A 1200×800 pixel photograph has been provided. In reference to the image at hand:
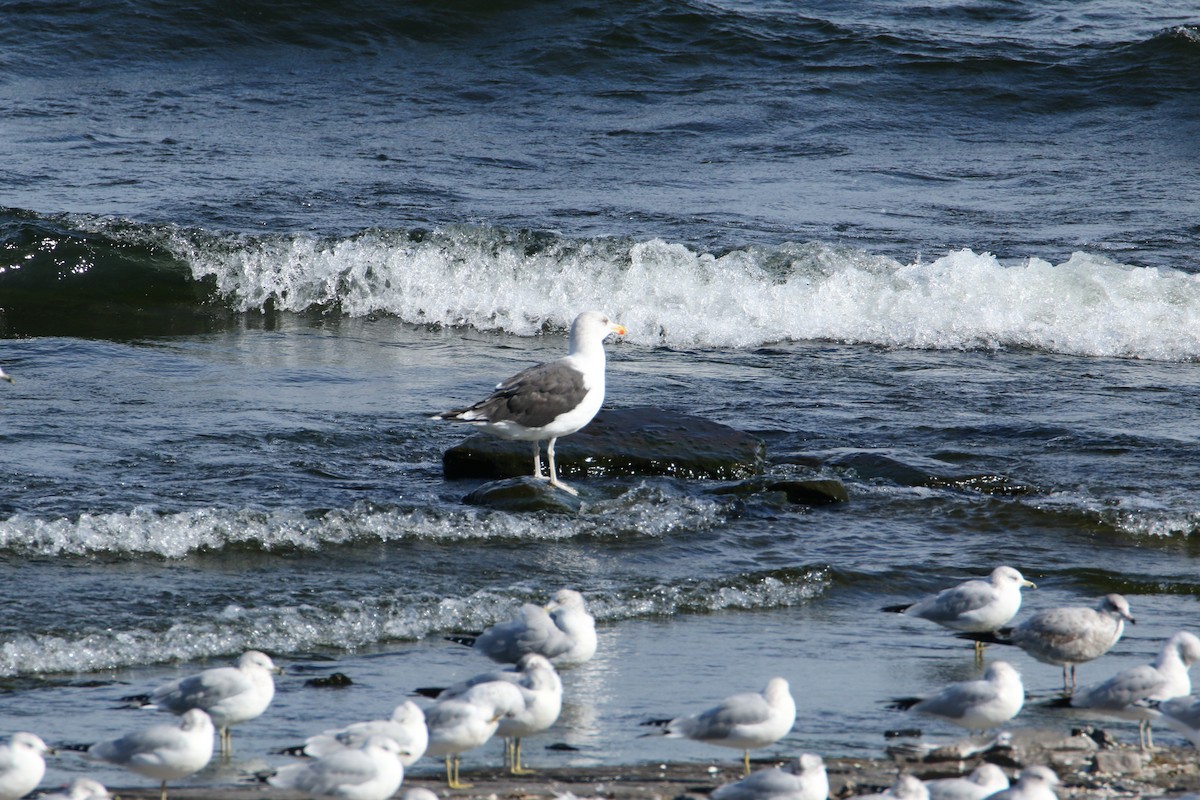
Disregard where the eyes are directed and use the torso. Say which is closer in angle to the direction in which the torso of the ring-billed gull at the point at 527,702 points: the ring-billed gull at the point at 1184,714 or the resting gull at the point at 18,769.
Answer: the ring-billed gull

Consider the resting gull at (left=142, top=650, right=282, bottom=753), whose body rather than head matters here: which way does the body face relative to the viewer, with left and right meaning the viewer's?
facing to the right of the viewer

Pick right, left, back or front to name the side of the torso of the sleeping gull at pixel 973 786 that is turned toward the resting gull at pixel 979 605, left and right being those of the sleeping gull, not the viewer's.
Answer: left

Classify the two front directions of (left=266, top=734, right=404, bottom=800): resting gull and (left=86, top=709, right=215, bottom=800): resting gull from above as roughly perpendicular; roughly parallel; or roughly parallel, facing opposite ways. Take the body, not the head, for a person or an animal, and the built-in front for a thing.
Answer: roughly parallel

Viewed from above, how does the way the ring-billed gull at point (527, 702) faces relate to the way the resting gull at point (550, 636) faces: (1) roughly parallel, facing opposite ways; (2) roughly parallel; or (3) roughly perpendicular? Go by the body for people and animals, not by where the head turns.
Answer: roughly parallel

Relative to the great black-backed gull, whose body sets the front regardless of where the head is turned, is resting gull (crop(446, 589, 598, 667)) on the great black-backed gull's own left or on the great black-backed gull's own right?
on the great black-backed gull's own right

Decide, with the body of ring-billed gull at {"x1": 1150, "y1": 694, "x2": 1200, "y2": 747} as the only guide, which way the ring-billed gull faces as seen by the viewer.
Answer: to the viewer's right

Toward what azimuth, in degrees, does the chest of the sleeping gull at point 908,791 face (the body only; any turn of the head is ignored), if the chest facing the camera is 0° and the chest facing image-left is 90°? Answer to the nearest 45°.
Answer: approximately 270°

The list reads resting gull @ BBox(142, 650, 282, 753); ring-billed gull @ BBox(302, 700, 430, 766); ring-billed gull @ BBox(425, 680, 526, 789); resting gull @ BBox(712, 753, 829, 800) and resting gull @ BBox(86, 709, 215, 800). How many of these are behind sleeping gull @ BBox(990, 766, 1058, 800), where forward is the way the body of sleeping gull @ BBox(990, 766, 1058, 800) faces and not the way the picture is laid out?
5

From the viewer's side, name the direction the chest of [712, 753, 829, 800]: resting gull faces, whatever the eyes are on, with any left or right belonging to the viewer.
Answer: facing to the right of the viewer

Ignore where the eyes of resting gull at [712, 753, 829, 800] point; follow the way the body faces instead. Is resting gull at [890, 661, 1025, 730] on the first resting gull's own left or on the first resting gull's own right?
on the first resting gull's own left

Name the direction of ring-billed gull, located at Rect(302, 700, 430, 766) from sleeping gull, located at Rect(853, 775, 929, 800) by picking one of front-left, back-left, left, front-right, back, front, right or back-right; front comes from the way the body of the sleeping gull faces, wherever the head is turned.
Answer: back

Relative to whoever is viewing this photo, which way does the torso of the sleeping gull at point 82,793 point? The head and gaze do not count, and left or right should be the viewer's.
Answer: facing to the right of the viewer

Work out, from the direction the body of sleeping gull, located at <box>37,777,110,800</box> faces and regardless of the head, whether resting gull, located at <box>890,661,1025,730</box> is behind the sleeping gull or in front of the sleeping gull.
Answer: in front

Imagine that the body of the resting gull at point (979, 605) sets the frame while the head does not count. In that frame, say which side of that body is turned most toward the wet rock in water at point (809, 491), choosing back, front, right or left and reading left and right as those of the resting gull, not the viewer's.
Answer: left

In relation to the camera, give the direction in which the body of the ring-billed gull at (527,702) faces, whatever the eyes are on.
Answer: to the viewer's right

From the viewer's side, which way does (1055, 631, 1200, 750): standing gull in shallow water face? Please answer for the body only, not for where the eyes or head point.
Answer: to the viewer's right

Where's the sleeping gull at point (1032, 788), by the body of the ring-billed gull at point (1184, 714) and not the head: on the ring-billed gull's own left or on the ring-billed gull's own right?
on the ring-billed gull's own right
